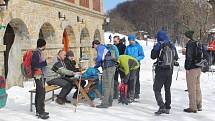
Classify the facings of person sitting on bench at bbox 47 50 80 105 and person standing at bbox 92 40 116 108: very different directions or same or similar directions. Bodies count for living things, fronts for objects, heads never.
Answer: very different directions

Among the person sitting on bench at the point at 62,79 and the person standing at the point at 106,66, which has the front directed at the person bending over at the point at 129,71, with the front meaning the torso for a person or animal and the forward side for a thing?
the person sitting on bench

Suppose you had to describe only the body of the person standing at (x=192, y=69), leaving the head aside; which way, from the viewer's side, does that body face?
to the viewer's left

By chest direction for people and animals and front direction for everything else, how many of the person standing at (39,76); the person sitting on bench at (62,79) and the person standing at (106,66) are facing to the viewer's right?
2

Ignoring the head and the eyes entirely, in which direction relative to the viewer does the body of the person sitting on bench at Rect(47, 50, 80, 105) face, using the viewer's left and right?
facing to the right of the viewer

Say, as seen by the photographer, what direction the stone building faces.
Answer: facing the viewer and to the right of the viewer

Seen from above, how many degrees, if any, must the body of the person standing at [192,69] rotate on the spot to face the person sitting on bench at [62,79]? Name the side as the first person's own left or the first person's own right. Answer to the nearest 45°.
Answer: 0° — they already face them

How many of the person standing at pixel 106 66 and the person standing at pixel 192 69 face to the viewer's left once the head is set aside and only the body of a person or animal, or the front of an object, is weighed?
2

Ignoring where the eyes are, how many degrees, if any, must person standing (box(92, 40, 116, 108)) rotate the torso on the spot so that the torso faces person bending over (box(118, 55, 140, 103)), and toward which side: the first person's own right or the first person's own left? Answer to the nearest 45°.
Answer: approximately 135° to the first person's own right

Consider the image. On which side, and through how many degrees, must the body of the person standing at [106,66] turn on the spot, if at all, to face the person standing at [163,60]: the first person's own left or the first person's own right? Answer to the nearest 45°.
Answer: approximately 135° to the first person's own left

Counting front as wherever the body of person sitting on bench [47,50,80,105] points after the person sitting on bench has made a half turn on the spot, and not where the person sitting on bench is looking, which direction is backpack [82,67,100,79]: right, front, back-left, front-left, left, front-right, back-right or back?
back

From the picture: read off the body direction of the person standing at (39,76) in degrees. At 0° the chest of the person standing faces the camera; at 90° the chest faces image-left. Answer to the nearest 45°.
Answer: approximately 270°

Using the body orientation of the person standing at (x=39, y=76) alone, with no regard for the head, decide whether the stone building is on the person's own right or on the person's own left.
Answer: on the person's own left
